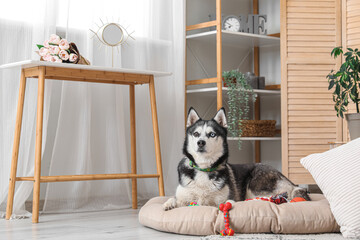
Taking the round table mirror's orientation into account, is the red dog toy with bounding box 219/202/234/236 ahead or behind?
ahead

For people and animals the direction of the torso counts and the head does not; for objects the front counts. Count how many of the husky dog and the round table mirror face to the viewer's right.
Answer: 0

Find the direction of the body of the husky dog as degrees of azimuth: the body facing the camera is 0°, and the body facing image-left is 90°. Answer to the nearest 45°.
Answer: approximately 45°

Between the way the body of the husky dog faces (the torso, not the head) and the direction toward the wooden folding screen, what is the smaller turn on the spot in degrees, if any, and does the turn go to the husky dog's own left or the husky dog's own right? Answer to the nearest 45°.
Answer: approximately 180°

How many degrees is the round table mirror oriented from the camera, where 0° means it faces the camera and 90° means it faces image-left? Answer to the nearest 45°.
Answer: approximately 0°

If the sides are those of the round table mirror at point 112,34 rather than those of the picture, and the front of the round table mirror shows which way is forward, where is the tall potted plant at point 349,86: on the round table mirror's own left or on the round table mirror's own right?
on the round table mirror's own left
